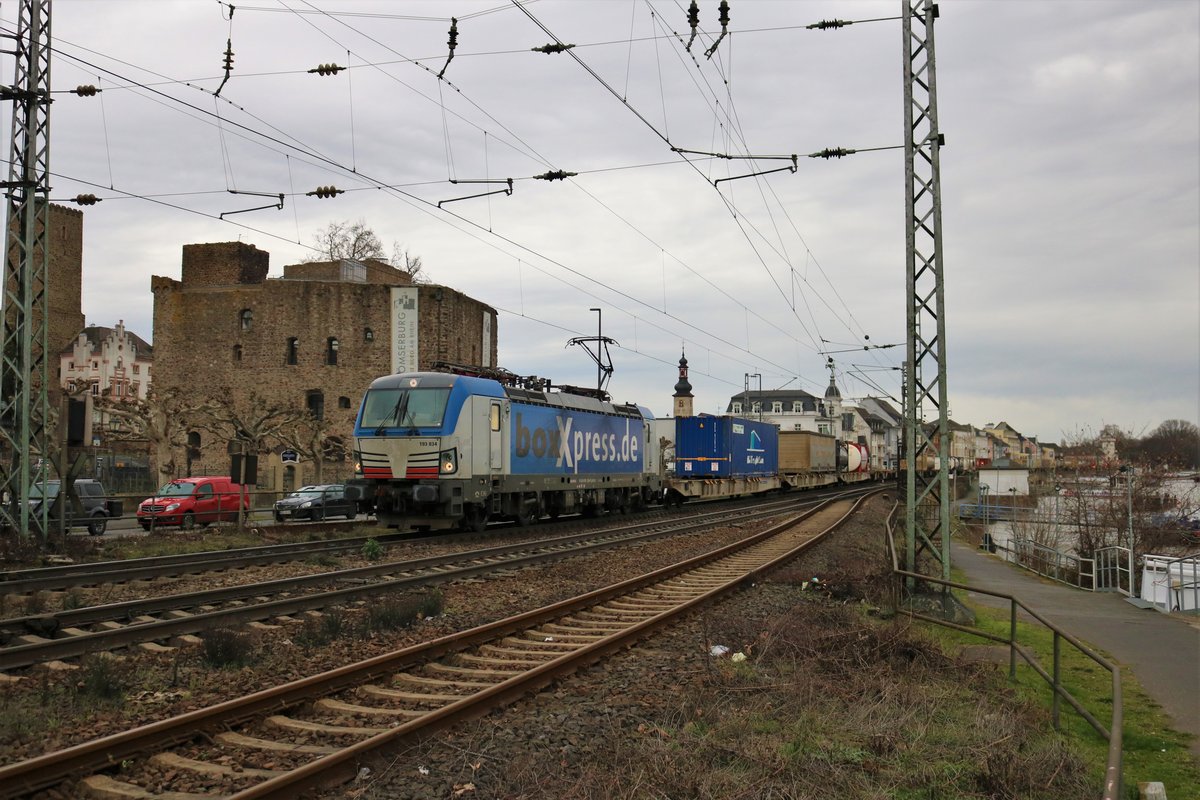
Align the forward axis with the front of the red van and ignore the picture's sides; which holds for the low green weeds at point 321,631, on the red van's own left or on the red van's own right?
on the red van's own left

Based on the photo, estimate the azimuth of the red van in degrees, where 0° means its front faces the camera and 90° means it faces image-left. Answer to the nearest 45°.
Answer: approximately 45°

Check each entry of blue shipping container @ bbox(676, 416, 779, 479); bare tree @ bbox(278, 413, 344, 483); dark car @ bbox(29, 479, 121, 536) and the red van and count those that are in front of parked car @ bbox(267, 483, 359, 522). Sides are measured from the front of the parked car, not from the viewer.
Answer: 2

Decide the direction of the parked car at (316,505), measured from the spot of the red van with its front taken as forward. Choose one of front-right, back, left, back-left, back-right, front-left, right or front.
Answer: back

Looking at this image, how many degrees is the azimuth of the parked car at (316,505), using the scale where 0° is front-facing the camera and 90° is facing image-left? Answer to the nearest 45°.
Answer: approximately 45°

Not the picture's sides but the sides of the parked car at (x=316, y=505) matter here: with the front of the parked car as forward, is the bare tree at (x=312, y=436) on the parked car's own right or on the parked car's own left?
on the parked car's own right
